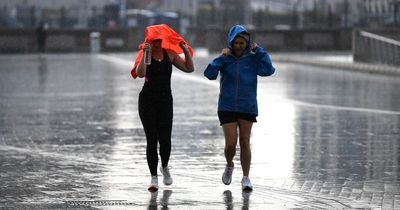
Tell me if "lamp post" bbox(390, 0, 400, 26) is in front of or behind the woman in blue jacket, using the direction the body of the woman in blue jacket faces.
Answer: behind

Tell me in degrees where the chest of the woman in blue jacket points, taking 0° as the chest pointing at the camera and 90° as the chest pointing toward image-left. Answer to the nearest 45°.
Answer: approximately 0°

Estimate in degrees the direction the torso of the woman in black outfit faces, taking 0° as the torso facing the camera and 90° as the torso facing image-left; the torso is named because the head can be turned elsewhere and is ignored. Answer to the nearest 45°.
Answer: approximately 0°

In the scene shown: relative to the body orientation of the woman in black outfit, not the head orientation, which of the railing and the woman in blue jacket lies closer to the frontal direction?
the woman in blue jacket

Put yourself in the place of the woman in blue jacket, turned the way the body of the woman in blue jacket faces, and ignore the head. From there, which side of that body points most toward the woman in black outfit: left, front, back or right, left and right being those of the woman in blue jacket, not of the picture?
right

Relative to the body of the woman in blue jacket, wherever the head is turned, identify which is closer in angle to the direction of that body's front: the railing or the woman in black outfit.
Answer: the woman in black outfit

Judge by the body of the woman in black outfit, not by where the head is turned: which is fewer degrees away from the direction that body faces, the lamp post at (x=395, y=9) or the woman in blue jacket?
the woman in blue jacket

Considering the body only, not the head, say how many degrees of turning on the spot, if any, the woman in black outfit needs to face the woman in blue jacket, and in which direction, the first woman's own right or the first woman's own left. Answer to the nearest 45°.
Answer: approximately 90° to the first woman's own left

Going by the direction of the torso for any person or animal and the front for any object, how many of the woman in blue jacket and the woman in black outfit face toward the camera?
2

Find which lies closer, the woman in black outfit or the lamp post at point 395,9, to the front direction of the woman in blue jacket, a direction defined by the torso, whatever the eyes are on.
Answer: the woman in black outfit

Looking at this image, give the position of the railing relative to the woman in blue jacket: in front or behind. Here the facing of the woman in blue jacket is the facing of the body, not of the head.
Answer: behind
